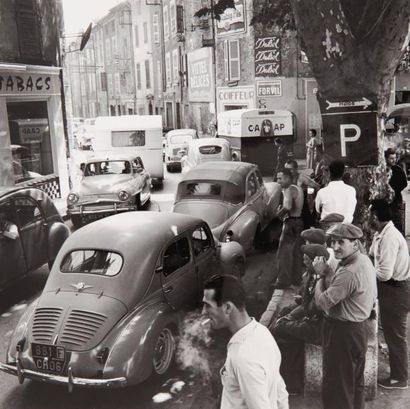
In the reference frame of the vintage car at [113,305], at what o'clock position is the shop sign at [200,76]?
The shop sign is roughly at 11 o'clock from the vintage car.

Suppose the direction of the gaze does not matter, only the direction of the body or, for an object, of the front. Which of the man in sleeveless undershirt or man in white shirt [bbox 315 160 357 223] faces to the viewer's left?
the man in sleeveless undershirt

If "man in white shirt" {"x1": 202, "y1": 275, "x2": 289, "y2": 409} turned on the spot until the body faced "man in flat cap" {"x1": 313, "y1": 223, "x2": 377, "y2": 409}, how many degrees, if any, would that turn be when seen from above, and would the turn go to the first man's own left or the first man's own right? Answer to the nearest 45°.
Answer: approximately 135° to the first man's own right

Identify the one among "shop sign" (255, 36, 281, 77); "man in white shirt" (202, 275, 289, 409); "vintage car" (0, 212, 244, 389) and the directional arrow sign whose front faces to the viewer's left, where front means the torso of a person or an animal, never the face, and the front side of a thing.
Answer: the man in white shirt

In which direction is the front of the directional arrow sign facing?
toward the camera

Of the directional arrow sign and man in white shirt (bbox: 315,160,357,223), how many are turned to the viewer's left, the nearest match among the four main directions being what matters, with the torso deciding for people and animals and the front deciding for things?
0

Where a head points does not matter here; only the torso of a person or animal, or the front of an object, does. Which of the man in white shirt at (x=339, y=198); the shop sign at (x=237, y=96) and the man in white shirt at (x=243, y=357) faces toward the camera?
the shop sign

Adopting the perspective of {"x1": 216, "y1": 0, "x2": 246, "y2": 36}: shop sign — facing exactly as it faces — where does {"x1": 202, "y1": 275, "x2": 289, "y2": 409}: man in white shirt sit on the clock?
The man in white shirt is roughly at 12 o'clock from the shop sign.

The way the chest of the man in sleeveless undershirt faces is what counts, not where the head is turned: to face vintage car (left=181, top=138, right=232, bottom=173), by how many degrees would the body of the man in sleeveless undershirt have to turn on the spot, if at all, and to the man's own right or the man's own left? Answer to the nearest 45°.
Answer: approximately 90° to the man's own right

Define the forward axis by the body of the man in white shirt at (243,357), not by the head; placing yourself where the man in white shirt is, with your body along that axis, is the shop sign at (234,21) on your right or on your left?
on your right

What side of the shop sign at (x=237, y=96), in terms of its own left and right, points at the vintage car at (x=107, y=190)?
front

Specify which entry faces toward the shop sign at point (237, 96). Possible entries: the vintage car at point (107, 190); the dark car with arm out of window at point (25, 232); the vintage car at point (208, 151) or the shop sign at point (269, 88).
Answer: the vintage car at point (208, 151)

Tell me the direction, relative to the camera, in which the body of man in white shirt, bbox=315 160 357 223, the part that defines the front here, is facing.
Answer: away from the camera

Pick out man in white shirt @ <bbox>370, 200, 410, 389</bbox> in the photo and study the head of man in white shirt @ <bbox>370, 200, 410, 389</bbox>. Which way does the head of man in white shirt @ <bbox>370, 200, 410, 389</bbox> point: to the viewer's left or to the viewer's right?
to the viewer's left

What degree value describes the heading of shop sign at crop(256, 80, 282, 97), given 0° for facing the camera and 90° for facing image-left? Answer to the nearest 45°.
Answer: approximately 0°

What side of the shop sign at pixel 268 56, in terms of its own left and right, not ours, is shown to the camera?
front
